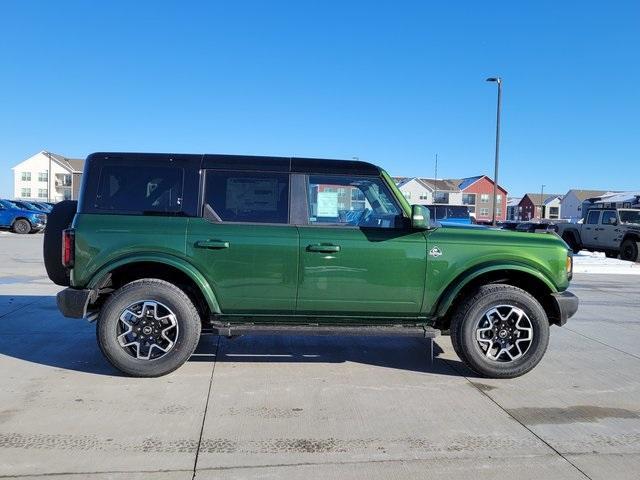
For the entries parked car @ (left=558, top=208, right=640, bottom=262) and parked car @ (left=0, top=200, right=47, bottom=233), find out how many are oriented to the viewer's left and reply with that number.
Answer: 0

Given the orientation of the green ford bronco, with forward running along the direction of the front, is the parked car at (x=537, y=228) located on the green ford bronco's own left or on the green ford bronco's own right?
on the green ford bronco's own left

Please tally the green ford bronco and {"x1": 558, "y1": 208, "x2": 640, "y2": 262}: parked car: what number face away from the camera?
0

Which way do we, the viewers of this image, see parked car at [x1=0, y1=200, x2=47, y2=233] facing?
facing the viewer and to the right of the viewer

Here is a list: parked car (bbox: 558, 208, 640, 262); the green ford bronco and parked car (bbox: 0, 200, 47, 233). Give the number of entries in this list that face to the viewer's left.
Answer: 0

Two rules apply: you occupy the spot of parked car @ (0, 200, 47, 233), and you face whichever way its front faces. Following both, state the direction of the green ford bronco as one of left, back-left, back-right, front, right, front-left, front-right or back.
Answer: front-right

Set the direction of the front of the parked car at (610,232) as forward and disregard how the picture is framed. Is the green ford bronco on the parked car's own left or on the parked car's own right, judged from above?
on the parked car's own right

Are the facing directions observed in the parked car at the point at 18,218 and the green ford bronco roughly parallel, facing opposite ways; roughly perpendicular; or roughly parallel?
roughly parallel

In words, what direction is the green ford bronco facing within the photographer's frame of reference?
facing to the right of the viewer
